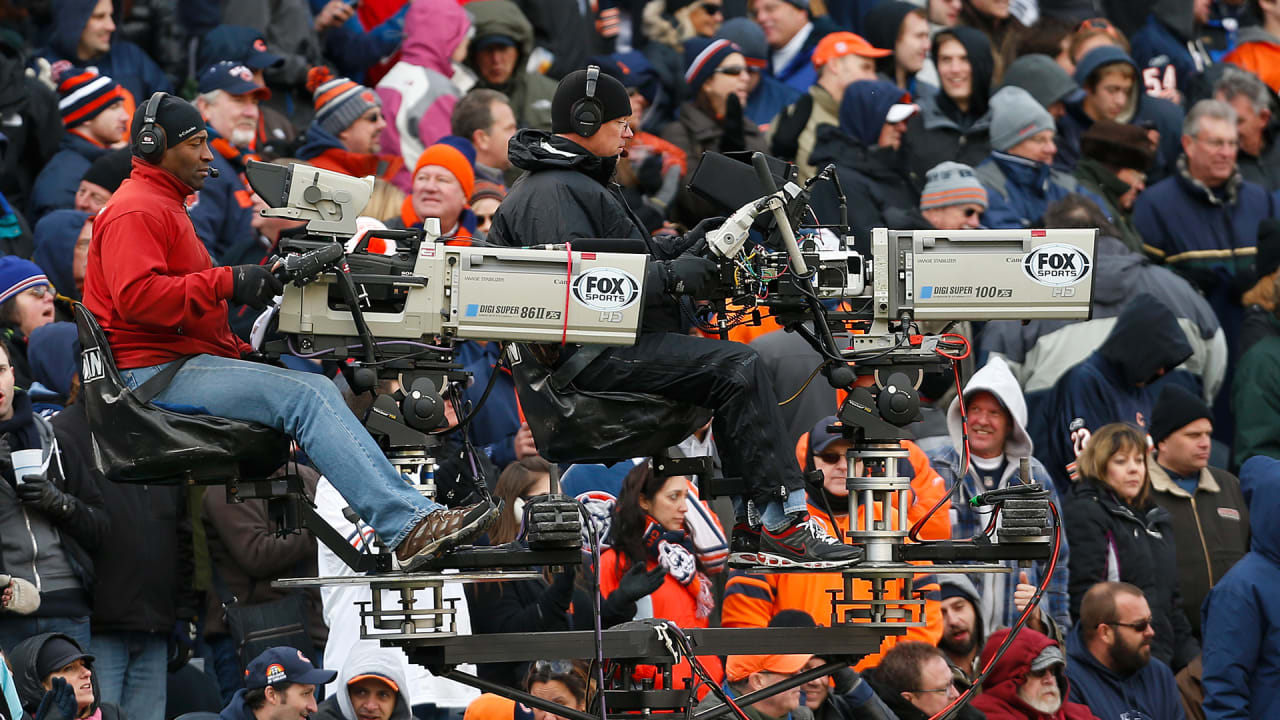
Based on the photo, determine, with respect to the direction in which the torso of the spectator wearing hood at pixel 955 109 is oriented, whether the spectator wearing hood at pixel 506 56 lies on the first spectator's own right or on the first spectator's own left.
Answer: on the first spectator's own right

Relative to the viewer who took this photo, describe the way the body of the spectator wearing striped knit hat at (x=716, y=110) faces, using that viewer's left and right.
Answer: facing the viewer and to the right of the viewer

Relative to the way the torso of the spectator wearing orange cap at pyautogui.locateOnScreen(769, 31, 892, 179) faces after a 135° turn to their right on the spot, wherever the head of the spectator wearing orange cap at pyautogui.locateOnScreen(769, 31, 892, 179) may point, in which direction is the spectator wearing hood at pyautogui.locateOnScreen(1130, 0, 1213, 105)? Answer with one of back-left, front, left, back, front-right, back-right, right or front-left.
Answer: back

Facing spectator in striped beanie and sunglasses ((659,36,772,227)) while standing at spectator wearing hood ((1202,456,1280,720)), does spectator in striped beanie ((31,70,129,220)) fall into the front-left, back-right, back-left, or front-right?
front-left

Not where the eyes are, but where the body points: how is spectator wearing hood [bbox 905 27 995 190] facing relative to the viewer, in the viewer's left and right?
facing the viewer

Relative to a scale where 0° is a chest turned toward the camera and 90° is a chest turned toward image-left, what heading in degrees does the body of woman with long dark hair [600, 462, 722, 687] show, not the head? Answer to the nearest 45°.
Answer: approximately 315°

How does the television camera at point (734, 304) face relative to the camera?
to the viewer's right

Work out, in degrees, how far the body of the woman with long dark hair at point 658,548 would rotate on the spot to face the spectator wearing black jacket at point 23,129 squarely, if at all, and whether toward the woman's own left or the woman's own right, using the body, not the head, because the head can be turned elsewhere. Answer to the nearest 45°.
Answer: approximately 180°

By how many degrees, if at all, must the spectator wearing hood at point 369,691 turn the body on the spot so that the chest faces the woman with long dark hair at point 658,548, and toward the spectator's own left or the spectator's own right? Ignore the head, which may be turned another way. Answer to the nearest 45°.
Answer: approximately 90° to the spectator's own left
